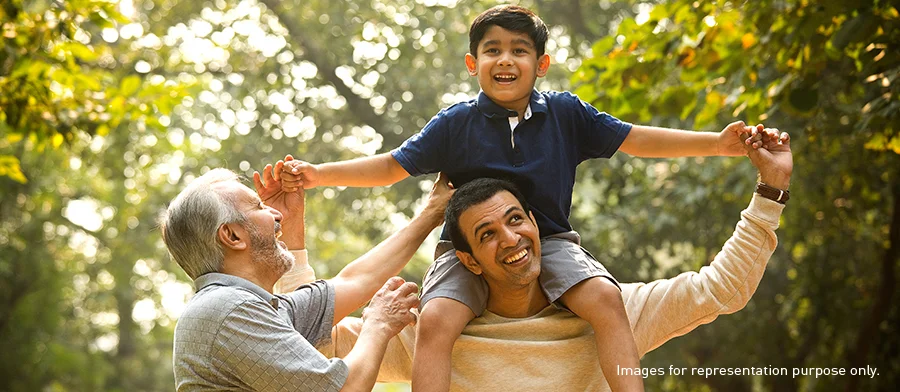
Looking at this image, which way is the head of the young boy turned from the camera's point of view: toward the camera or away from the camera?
toward the camera

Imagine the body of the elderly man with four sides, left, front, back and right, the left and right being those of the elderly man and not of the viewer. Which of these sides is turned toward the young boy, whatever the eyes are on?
front

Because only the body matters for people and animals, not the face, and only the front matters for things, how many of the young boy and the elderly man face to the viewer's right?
1

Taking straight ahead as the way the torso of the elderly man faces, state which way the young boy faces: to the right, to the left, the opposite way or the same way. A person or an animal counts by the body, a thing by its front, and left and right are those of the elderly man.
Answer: to the right

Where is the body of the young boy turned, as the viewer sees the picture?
toward the camera

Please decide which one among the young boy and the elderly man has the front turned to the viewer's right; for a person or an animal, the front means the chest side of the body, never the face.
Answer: the elderly man

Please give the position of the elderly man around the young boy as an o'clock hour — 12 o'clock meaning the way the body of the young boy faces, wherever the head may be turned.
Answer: The elderly man is roughly at 2 o'clock from the young boy.

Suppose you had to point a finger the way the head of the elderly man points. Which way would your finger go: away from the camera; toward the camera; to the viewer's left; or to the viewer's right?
to the viewer's right

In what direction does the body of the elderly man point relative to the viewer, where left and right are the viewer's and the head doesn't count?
facing to the right of the viewer
